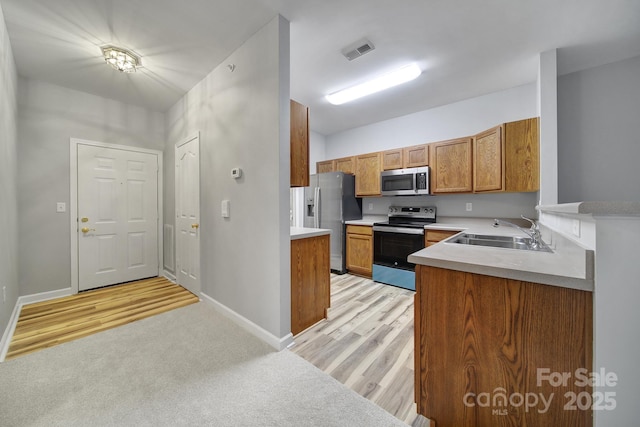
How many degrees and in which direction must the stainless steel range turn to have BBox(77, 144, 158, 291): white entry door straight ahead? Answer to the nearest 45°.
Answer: approximately 45° to its right

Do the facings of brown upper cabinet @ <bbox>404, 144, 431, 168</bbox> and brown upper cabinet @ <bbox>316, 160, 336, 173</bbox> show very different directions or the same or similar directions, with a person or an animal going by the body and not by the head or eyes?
same or similar directions

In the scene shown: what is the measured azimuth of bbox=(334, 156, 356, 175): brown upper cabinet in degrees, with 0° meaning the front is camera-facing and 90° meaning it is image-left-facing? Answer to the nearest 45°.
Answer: approximately 45°

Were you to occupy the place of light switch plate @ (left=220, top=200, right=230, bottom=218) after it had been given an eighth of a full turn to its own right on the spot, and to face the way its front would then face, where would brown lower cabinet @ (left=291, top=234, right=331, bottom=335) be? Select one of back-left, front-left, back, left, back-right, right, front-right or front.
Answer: back-left

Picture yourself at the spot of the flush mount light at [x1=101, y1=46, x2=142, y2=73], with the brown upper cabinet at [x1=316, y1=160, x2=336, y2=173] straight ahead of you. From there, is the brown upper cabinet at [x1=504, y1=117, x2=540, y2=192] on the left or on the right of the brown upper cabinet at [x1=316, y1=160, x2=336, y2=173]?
right

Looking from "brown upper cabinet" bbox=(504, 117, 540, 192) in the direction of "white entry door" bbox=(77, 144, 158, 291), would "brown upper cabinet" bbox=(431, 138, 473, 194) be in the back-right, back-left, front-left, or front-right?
front-right

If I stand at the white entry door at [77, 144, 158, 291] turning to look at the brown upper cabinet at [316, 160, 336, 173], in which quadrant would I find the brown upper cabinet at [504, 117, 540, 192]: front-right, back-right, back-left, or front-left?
front-right

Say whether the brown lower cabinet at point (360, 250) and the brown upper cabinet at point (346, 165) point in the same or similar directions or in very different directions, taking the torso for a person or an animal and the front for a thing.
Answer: same or similar directions

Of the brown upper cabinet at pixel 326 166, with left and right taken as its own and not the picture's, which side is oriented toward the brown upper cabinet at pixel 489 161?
left

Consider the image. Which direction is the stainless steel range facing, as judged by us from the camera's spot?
facing the viewer and to the left of the viewer

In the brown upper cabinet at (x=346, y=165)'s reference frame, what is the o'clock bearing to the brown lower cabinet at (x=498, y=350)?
The brown lower cabinet is roughly at 10 o'clock from the brown upper cabinet.

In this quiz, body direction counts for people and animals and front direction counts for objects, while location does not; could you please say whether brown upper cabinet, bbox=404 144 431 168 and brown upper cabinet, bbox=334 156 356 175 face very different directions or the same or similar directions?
same or similar directions

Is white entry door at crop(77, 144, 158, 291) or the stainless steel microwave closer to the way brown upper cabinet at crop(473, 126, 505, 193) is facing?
the white entry door

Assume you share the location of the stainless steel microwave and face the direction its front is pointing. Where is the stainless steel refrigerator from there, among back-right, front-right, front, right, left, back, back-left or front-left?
front-right

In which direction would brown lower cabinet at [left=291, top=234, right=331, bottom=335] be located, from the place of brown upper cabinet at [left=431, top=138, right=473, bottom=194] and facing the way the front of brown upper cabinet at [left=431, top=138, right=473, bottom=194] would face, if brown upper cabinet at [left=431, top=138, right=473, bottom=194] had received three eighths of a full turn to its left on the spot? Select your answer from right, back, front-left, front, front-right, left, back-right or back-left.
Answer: back-right

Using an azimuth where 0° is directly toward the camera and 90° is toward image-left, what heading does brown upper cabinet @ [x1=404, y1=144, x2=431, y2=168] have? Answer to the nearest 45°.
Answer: approximately 45°
